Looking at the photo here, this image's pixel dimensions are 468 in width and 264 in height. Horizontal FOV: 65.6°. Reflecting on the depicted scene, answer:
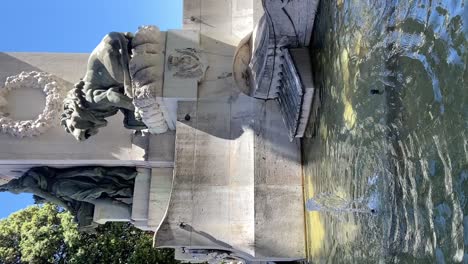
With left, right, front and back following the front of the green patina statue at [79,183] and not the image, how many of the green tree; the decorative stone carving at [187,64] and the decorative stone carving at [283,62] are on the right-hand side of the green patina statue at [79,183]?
1

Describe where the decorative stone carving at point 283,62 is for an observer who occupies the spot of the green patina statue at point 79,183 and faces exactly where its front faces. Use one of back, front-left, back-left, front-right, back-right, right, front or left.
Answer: back-left

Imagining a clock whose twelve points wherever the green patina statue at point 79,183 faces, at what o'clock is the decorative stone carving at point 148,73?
The decorative stone carving is roughly at 8 o'clock from the green patina statue.

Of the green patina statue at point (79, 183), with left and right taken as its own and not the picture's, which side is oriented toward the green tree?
right

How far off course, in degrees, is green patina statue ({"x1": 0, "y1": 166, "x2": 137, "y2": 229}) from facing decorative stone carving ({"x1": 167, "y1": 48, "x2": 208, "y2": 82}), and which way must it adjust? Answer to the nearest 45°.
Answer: approximately 135° to its left
